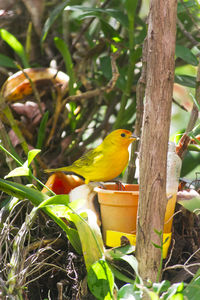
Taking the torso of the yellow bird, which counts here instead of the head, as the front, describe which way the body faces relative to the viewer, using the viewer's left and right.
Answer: facing to the right of the viewer
